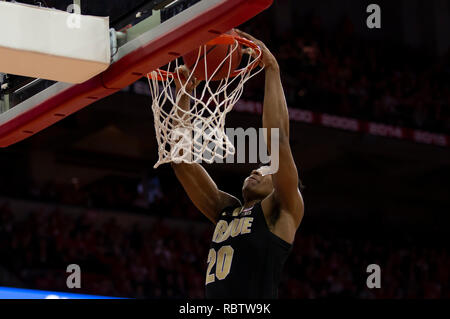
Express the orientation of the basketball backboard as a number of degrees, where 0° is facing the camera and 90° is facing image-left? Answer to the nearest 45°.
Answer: approximately 225°

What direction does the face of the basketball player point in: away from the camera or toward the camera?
toward the camera

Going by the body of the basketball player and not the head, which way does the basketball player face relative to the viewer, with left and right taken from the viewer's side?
facing the viewer and to the left of the viewer

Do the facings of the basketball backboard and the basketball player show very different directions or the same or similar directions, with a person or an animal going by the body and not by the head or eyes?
very different directions
